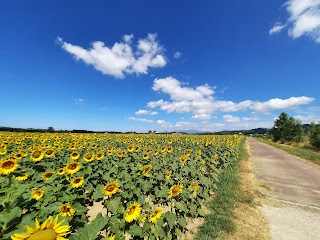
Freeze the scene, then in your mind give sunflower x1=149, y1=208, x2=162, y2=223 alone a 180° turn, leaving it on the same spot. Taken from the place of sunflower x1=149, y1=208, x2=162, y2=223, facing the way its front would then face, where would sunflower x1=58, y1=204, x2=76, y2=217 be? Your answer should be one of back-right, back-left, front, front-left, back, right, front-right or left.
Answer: back-left

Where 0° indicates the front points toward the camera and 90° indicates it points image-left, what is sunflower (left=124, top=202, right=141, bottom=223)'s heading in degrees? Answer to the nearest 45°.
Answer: approximately 45°

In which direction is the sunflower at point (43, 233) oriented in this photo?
toward the camera

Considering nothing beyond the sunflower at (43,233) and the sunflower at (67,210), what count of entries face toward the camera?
2

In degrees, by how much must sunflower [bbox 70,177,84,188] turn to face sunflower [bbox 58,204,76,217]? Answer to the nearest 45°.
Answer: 0° — it already faces it

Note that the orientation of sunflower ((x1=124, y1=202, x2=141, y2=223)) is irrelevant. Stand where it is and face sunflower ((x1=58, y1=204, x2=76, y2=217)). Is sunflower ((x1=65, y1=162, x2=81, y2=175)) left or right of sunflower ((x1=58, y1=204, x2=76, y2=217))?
right

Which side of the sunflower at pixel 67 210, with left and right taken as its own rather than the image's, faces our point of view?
front

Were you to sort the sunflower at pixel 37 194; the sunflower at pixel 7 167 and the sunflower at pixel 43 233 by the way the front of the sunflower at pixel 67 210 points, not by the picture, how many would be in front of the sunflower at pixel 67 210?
1

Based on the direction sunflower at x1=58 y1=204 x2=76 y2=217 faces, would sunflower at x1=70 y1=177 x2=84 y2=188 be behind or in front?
behind

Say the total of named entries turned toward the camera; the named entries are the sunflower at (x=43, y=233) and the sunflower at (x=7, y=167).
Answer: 2

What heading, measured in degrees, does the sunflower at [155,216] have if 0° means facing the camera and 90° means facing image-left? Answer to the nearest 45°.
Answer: approximately 45°
